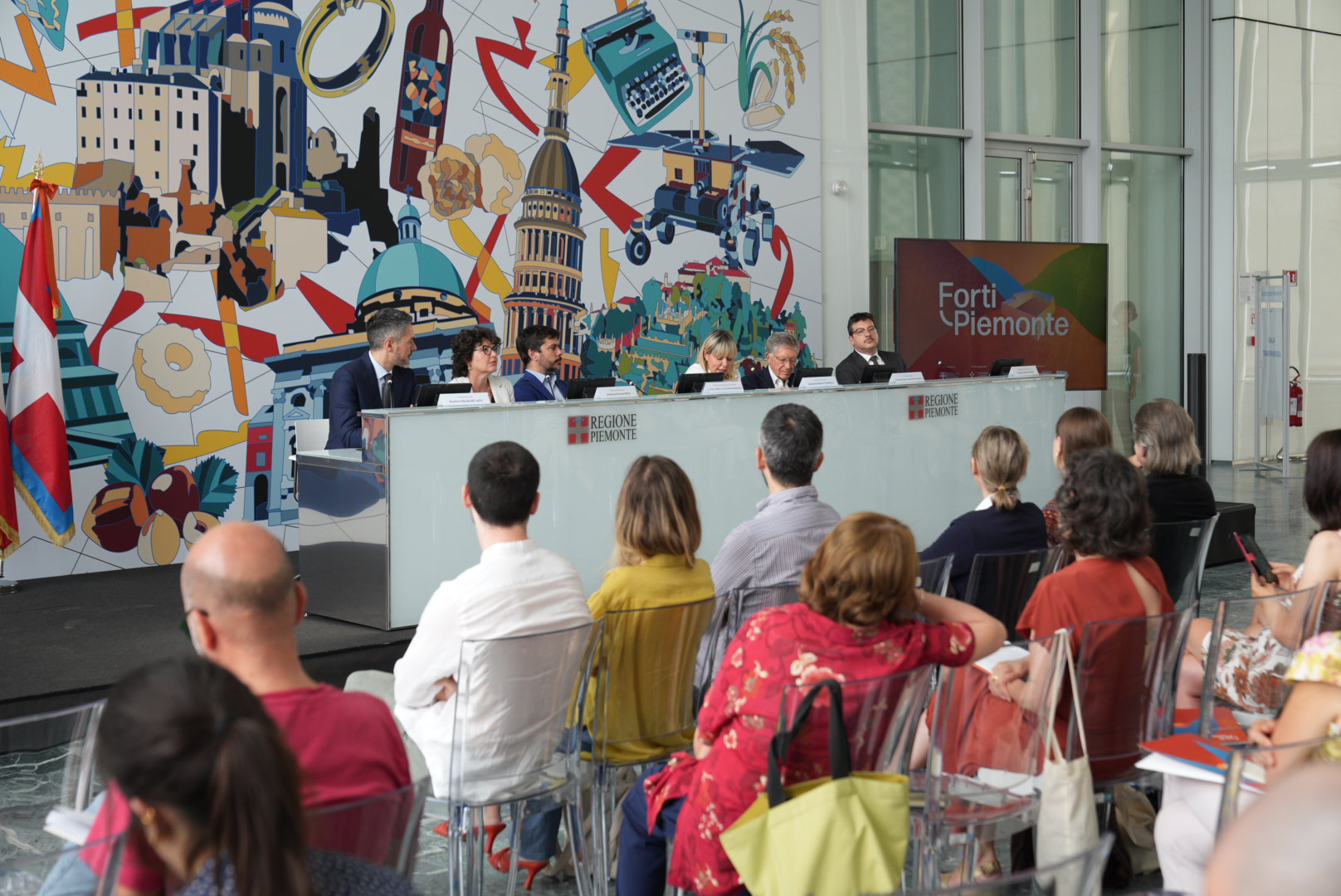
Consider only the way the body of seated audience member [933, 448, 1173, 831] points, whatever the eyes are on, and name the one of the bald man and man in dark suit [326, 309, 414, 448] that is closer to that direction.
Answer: the man in dark suit

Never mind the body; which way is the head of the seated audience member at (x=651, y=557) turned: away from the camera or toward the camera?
away from the camera

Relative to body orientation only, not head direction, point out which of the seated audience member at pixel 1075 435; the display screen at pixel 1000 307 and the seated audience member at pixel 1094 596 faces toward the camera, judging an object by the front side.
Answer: the display screen

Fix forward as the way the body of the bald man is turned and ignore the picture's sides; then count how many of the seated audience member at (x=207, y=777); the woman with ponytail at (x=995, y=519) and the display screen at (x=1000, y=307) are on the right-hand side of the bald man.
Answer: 2

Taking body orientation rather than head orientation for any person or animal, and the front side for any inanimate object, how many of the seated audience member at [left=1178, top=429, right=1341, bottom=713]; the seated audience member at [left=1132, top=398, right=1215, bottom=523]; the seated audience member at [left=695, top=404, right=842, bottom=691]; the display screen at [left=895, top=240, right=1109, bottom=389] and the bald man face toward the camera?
1

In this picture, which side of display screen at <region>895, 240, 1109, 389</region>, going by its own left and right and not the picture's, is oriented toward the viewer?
front

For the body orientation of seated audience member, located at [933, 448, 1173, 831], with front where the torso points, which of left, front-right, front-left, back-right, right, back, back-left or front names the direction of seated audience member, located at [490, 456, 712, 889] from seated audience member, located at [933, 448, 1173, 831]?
front-left

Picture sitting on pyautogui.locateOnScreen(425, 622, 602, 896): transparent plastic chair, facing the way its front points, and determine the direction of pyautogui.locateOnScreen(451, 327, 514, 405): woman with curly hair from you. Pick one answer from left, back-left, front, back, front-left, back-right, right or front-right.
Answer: front-right

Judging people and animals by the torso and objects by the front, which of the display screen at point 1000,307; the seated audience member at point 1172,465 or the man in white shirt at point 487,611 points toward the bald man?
the display screen

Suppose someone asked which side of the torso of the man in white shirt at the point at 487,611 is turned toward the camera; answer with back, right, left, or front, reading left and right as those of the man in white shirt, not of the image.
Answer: back

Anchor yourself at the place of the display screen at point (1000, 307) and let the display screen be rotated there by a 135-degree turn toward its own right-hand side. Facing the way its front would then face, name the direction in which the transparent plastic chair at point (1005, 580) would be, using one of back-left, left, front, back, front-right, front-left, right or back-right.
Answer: back-left

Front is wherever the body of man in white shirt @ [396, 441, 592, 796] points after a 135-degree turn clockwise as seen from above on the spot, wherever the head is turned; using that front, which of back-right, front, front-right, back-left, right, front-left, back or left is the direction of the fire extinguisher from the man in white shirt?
left

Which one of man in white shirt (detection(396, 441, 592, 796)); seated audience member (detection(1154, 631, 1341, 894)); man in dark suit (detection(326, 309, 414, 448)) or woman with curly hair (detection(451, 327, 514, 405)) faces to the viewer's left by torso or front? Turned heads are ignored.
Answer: the seated audience member

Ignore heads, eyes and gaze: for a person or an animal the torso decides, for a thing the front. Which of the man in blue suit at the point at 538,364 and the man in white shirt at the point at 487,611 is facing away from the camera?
the man in white shirt

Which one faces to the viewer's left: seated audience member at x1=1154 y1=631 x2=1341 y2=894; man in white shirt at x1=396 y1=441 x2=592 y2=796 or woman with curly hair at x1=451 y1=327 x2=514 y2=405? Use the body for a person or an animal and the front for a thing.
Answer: the seated audience member
